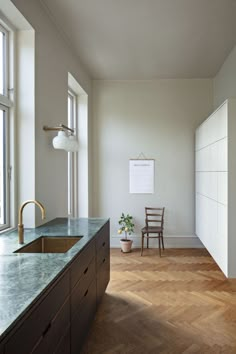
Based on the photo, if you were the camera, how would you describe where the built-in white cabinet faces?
facing to the left of the viewer

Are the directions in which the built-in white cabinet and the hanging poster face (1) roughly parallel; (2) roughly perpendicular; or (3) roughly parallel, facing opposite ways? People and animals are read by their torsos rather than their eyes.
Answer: roughly perpendicular

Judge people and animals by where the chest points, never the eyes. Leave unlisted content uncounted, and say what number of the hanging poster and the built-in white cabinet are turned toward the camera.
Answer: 1

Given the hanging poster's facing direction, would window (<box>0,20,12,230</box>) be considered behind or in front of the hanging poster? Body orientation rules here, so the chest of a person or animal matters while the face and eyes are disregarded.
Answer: in front

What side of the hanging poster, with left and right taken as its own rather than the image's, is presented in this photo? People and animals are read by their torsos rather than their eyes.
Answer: front

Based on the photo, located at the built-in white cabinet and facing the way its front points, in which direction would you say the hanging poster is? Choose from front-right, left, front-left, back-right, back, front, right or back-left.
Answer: front-right

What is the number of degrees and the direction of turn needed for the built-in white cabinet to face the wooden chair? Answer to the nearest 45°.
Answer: approximately 45° to its right
